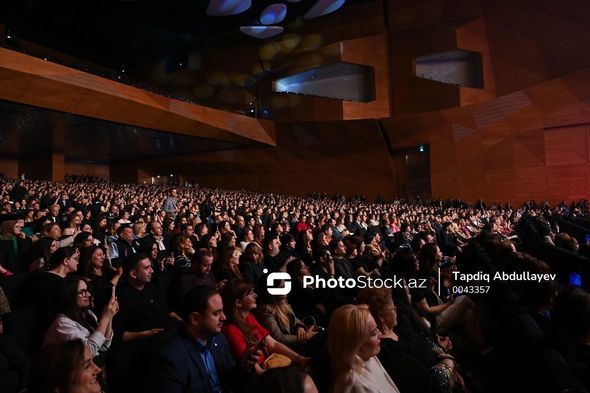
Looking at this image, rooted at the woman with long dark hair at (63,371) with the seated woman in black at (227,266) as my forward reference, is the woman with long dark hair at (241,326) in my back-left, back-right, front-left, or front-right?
front-right

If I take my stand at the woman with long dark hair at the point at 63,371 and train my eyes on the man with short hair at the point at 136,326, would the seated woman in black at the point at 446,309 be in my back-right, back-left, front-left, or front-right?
front-right

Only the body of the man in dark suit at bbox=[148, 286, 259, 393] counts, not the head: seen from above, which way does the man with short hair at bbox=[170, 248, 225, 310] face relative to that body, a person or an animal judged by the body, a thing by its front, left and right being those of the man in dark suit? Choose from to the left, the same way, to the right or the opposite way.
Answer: the same way

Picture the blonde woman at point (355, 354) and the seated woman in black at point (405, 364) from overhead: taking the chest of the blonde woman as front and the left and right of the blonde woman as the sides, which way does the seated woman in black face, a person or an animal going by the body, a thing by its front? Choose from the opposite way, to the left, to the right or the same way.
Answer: the same way

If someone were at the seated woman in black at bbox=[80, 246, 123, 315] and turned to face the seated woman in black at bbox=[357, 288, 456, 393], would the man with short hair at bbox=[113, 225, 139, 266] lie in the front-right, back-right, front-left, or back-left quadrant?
back-left

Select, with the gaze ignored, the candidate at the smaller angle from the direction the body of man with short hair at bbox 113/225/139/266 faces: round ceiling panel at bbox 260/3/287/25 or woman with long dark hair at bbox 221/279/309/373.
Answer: the woman with long dark hair

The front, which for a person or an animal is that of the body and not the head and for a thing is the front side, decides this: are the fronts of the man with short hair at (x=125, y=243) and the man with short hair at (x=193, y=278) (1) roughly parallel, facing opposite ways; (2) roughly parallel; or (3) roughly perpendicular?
roughly parallel

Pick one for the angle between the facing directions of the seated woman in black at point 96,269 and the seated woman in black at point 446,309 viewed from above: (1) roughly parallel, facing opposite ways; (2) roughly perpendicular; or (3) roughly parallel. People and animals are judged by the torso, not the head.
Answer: roughly parallel

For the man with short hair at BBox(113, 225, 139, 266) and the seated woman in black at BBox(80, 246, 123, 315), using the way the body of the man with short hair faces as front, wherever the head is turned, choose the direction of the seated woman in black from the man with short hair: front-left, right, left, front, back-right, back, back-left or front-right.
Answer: front-right

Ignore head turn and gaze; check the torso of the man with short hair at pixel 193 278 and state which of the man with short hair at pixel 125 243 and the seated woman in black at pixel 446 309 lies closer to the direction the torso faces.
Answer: the seated woman in black

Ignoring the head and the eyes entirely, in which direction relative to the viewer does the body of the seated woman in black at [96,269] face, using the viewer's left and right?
facing the viewer and to the right of the viewer

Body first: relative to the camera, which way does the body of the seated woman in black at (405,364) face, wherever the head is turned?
to the viewer's right

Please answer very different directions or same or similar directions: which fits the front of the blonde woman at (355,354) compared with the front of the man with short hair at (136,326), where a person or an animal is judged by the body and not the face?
same or similar directions

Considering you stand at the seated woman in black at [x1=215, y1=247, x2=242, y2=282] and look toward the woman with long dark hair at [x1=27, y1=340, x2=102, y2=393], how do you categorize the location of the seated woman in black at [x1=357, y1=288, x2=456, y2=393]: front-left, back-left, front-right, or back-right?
front-left
